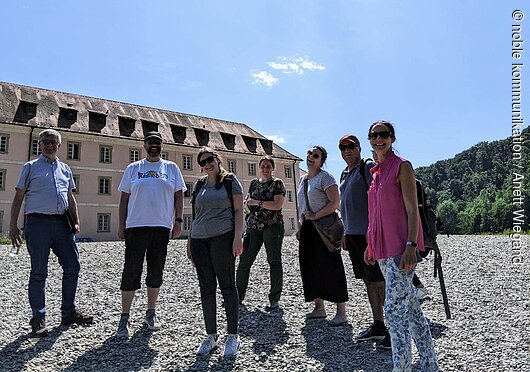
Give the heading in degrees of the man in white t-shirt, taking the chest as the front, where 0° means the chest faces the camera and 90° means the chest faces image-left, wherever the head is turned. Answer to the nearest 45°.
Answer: approximately 0°

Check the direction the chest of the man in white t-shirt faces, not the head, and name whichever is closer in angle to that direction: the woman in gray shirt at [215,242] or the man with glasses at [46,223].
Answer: the woman in gray shirt

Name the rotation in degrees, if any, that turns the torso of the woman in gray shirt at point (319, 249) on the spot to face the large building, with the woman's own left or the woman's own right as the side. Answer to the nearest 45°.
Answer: approximately 90° to the woman's own right

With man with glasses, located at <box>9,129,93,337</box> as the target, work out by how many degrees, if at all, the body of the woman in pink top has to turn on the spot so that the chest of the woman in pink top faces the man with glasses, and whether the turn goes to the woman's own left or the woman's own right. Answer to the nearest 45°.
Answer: approximately 45° to the woman's own right

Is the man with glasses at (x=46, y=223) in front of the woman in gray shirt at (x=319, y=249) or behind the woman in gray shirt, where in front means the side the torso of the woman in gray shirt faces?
in front
